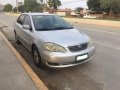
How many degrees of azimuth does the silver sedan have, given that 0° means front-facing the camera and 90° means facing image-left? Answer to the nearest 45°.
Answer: approximately 315°
